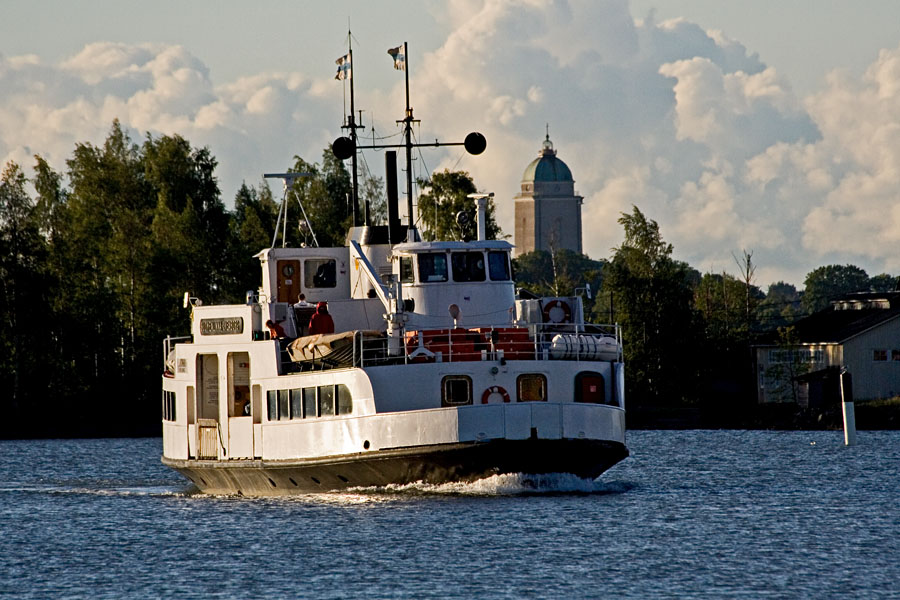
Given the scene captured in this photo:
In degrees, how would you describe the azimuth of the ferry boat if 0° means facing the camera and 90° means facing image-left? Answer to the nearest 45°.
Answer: approximately 315°

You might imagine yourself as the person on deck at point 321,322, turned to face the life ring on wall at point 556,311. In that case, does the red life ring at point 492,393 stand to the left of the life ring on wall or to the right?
right
